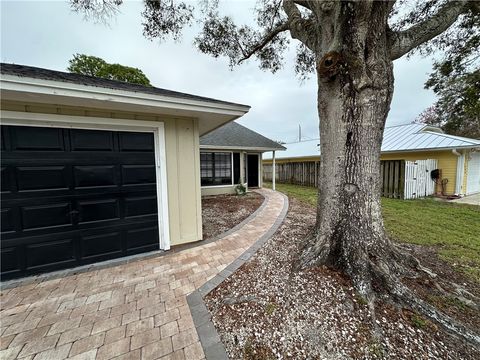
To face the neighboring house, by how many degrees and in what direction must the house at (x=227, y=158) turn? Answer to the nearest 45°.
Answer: approximately 90° to its left

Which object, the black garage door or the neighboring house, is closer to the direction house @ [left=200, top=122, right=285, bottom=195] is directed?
the black garage door

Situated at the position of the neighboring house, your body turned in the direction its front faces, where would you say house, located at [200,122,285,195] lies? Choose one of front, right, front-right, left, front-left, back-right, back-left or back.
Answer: right

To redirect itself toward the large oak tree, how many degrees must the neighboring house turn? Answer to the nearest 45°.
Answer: approximately 45° to its right

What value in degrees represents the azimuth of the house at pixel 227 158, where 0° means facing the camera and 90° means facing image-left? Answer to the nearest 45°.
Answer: approximately 0°

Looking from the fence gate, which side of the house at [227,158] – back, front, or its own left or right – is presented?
left

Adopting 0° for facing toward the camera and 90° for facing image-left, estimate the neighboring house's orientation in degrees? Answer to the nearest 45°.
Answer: approximately 315°

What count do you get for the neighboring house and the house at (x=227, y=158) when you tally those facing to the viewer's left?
0

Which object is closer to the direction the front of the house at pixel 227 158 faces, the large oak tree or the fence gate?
the large oak tree

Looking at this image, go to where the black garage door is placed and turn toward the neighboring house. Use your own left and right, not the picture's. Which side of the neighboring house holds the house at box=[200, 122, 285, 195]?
left
